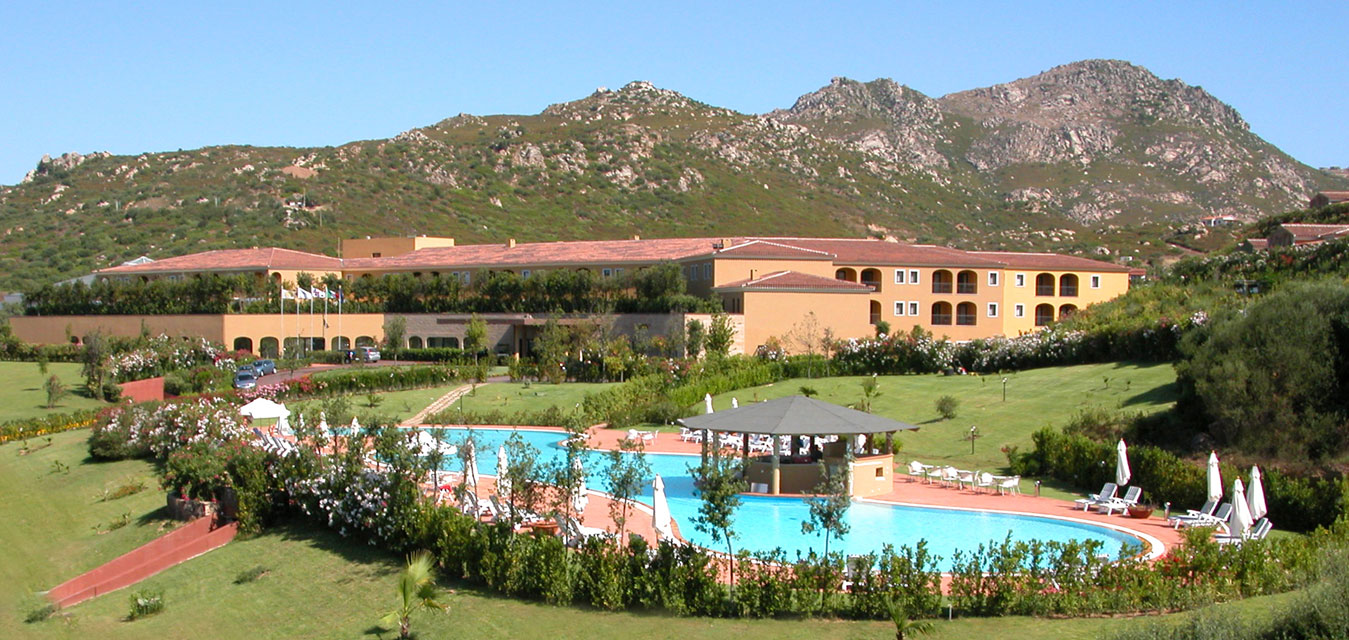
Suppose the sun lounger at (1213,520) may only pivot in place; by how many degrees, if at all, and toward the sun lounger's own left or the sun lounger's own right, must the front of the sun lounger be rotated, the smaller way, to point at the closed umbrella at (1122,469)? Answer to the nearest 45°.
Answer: approximately 45° to the sun lounger's own right

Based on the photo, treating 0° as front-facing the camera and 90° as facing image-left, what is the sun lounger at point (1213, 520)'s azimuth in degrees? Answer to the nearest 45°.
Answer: approximately 90°

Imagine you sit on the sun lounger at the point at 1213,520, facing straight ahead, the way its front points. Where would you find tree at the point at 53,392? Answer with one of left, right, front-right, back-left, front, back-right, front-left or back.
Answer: front

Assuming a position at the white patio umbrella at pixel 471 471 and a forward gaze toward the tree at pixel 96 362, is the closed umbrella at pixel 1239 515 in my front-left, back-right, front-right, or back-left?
back-right

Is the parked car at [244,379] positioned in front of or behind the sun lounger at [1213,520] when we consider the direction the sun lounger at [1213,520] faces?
in front

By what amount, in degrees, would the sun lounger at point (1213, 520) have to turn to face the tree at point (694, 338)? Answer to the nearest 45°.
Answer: approximately 45° to its right

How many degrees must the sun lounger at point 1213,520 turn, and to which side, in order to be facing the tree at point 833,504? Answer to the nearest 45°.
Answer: approximately 45° to its left

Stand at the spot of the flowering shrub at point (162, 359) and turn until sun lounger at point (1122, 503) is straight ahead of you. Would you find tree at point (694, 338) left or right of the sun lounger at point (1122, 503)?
left

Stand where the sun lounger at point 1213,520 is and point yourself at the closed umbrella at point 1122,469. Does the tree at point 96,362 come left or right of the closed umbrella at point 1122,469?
left

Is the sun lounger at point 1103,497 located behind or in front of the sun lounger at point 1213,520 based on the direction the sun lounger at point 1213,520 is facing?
in front

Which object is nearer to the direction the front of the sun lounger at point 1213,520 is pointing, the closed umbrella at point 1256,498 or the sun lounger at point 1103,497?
the sun lounger

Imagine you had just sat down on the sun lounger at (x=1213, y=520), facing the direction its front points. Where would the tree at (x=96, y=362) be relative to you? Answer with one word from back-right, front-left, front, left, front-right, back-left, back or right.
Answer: front

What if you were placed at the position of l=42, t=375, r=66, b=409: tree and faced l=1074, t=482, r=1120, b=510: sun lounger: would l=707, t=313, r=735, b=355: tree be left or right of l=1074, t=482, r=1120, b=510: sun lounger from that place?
left
